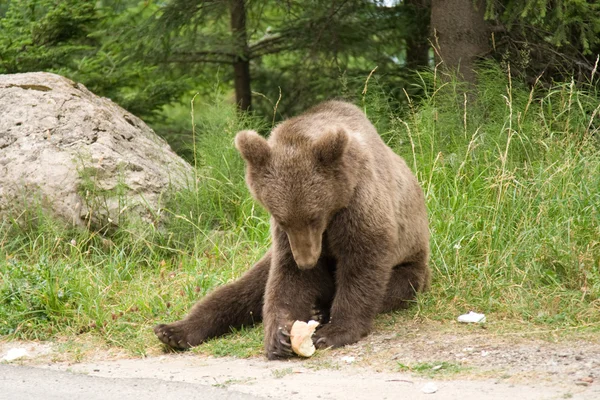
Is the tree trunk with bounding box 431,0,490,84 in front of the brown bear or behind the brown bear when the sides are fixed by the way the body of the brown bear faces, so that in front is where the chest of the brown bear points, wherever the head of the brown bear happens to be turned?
behind

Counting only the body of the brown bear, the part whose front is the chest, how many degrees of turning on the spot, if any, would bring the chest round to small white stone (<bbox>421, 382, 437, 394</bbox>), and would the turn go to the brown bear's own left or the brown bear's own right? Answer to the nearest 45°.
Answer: approximately 45° to the brown bear's own left

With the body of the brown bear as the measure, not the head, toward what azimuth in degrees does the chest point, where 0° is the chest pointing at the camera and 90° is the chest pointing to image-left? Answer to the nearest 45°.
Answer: approximately 45°

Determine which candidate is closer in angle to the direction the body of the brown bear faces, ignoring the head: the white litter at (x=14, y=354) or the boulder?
the white litter

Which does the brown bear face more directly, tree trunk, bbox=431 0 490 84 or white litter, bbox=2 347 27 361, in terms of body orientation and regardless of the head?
the white litter

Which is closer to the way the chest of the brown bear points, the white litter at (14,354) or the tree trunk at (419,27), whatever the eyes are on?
the white litter

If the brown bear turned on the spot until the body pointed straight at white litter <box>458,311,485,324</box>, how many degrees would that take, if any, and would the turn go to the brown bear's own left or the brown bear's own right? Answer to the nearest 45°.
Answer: approximately 135° to the brown bear's own left

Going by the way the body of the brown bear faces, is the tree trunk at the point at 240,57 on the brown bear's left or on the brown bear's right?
on the brown bear's right

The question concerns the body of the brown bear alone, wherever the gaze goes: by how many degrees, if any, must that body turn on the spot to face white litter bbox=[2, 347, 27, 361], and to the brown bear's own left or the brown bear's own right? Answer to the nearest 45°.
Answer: approximately 45° to the brown bear's own right

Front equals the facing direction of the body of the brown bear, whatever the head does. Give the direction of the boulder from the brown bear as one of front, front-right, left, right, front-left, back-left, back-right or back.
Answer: right
